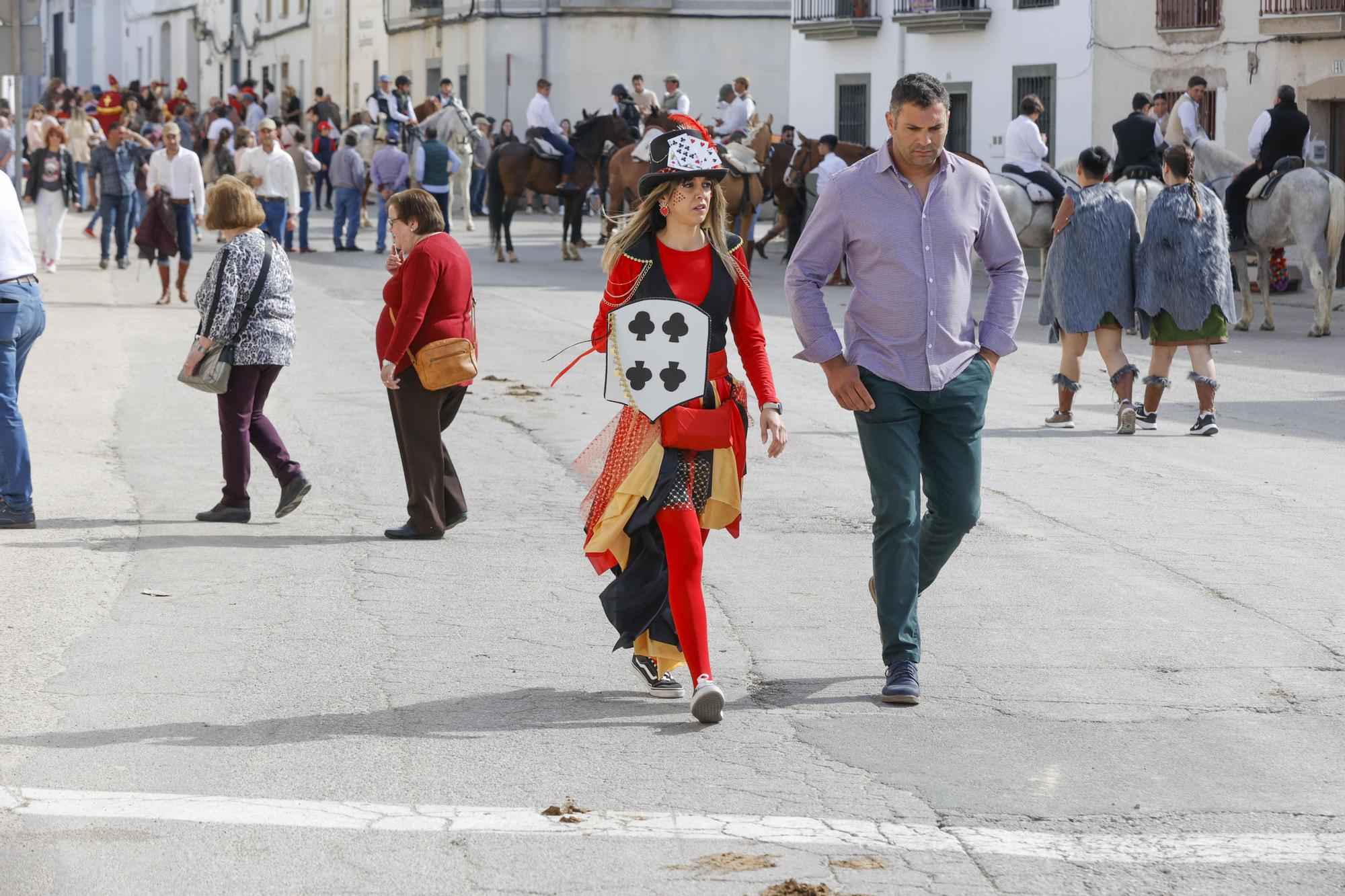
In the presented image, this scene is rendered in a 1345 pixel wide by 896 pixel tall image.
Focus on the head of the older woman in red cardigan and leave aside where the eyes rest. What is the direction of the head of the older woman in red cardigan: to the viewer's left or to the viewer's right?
to the viewer's left

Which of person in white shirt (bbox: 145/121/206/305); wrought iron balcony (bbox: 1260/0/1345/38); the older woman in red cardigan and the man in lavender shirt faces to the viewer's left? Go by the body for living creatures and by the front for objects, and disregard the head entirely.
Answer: the older woman in red cardigan

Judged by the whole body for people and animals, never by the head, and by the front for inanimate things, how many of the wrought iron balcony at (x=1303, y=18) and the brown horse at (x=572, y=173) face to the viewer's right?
1

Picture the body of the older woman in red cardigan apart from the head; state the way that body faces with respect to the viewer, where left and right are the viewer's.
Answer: facing to the left of the viewer

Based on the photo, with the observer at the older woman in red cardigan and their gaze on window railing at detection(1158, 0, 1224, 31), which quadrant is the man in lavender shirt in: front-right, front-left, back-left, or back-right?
back-right

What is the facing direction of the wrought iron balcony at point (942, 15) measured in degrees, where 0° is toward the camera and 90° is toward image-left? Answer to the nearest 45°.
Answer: approximately 0°
